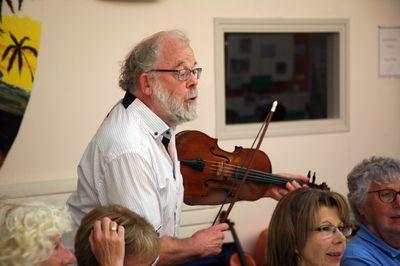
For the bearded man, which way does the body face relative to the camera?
to the viewer's right

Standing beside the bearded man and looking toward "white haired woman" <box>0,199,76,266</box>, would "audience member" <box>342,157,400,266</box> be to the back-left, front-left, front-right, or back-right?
back-left

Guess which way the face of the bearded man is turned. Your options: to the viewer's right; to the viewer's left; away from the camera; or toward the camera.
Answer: to the viewer's right

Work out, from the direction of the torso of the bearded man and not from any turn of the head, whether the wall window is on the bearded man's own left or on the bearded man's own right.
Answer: on the bearded man's own left
